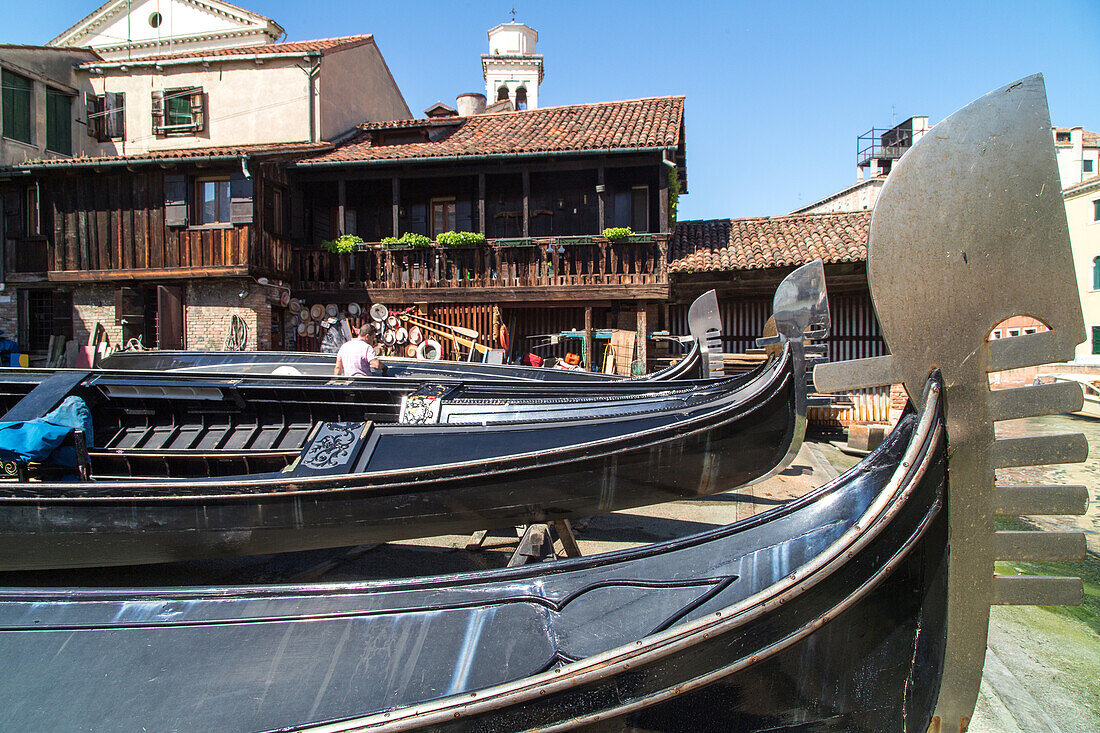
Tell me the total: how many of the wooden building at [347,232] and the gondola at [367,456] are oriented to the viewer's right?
1

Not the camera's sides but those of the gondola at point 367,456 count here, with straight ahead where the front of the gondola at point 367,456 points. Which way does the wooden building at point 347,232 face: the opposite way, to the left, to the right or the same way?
to the right

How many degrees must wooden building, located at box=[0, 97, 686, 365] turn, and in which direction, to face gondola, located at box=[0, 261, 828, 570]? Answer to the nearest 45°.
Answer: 0° — it already faces it

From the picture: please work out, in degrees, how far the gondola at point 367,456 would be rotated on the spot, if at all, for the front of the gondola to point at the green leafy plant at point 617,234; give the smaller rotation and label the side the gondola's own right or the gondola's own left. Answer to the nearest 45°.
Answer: approximately 45° to the gondola's own left

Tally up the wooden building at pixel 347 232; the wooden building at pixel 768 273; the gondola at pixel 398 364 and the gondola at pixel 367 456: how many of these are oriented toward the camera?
2

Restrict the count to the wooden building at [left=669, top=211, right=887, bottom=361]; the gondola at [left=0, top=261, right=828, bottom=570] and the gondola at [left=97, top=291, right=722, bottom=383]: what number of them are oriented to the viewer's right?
2

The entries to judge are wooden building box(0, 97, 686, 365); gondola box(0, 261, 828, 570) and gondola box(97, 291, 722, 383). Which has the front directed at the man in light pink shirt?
the wooden building

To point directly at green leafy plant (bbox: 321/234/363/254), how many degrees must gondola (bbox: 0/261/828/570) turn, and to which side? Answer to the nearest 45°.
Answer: approximately 90° to its left

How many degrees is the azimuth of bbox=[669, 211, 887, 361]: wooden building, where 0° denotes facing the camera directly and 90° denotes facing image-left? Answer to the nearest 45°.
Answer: approximately 0°

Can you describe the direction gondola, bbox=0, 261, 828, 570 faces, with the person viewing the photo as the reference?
facing to the right of the viewer

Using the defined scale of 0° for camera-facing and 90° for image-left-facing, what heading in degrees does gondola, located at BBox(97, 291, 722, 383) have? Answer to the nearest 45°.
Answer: approximately 270°

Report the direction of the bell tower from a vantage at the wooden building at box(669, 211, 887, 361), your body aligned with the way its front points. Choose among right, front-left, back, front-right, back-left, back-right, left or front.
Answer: back-right

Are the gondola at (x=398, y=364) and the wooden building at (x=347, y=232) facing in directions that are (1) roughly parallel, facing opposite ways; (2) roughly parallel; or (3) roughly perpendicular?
roughly perpendicular

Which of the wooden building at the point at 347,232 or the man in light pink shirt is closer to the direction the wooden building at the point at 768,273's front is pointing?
the man in light pink shirt

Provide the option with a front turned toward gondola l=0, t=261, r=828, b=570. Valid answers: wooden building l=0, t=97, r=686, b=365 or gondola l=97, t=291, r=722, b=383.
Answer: the wooden building
